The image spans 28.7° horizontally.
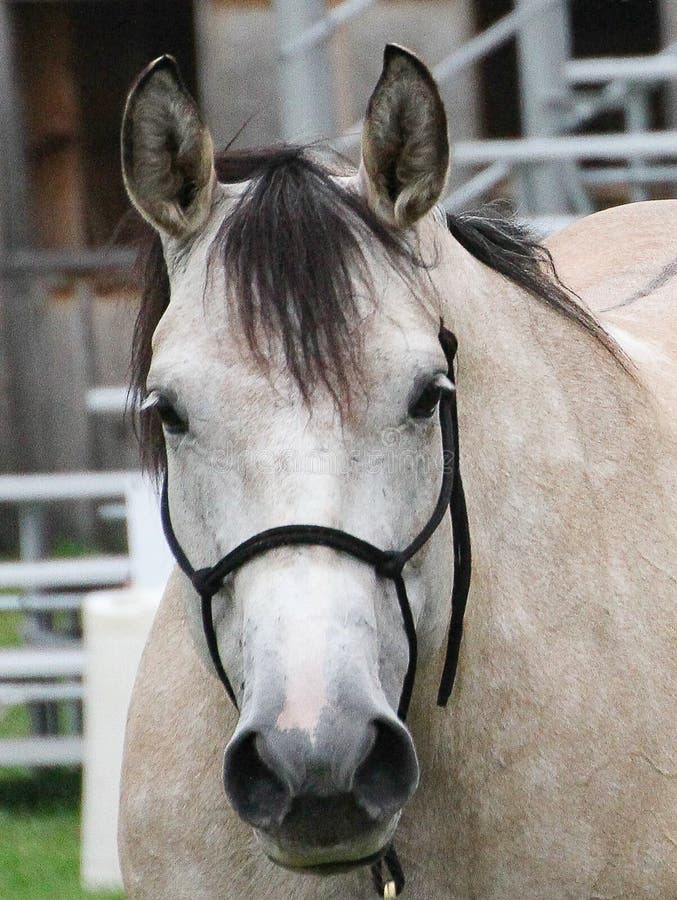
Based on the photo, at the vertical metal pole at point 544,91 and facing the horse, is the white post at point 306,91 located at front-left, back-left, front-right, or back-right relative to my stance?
front-right

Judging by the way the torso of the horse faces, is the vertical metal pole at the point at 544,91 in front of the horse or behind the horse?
behind

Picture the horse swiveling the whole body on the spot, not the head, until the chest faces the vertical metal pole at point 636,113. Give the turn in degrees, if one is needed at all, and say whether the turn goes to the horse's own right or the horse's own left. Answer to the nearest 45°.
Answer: approximately 135° to the horse's own right

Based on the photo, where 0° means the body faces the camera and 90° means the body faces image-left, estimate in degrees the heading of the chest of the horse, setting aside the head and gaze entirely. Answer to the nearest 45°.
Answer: approximately 45°

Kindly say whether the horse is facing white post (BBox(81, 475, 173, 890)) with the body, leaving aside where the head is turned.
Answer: no

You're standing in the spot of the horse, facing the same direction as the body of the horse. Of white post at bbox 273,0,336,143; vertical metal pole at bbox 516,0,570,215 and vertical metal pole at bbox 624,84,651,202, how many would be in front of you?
0

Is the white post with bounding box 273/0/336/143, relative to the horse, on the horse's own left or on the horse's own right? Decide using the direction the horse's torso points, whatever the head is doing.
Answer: on the horse's own right

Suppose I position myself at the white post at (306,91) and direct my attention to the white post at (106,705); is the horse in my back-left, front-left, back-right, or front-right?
front-left
